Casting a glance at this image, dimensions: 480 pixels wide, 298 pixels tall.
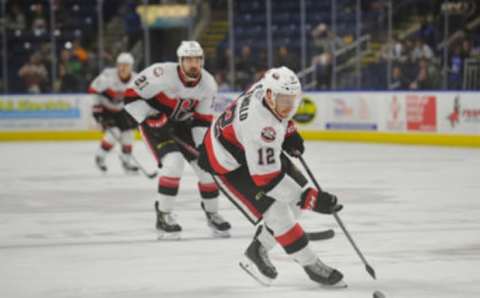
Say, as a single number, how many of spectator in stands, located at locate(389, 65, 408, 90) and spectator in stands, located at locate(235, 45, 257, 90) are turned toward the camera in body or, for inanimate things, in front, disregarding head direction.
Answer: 2

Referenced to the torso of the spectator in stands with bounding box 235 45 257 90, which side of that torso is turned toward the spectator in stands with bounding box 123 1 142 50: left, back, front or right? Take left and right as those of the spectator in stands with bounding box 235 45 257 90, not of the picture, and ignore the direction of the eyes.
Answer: right

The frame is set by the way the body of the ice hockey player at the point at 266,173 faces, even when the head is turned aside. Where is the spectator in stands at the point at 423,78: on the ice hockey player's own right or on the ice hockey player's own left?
on the ice hockey player's own left

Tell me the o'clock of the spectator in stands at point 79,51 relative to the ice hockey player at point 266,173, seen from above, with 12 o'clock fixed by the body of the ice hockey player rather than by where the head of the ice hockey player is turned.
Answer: The spectator in stands is roughly at 7 o'clock from the ice hockey player.

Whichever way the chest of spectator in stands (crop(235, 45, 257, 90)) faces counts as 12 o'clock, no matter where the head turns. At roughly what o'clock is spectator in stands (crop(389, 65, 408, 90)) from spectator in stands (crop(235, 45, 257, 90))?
spectator in stands (crop(389, 65, 408, 90)) is roughly at 10 o'clock from spectator in stands (crop(235, 45, 257, 90)).

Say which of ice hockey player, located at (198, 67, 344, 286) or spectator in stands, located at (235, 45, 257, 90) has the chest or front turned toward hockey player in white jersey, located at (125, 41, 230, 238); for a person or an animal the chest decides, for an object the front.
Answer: the spectator in stands

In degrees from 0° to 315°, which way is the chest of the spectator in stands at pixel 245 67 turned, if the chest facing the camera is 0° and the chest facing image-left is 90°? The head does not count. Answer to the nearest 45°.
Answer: approximately 0°

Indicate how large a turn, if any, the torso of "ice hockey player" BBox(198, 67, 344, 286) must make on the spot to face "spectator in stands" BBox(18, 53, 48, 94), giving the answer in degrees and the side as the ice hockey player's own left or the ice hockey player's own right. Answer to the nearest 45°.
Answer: approximately 135° to the ice hockey player's own left
